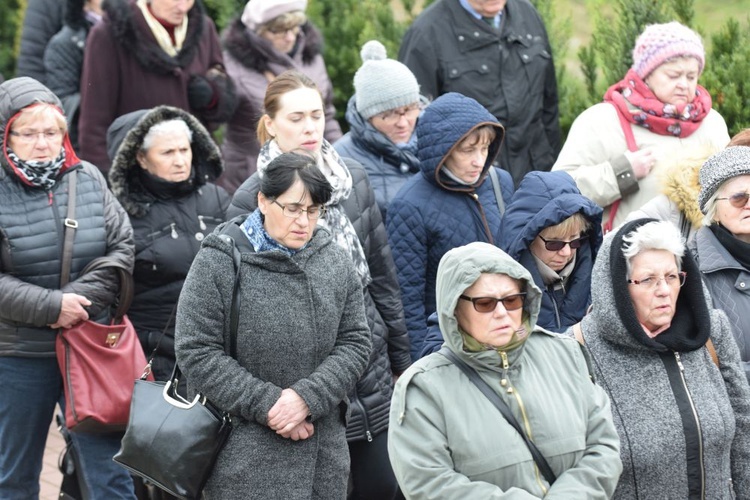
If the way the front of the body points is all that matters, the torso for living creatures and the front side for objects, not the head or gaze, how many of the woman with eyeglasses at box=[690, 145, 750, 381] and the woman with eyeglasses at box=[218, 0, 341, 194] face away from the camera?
0

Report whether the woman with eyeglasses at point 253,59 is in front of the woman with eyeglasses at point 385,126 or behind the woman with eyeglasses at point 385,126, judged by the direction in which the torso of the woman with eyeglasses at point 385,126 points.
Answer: behind

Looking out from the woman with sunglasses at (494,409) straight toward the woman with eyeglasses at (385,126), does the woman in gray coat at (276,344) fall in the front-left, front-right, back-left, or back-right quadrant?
front-left

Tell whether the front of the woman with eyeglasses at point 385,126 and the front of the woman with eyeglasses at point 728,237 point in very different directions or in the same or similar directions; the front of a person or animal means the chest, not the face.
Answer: same or similar directions

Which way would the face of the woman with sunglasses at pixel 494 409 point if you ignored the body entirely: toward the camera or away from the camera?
toward the camera

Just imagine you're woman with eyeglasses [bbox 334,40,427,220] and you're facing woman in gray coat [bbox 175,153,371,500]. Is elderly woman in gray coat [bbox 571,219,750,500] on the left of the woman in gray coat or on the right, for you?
left

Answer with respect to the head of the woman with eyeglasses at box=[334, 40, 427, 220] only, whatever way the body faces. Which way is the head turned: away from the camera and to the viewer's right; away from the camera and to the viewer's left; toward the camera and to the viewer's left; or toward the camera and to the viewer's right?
toward the camera and to the viewer's right

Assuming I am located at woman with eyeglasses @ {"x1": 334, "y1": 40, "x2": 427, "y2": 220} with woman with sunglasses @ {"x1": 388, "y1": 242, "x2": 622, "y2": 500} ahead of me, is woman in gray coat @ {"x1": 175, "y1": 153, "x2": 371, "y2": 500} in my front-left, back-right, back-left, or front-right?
front-right

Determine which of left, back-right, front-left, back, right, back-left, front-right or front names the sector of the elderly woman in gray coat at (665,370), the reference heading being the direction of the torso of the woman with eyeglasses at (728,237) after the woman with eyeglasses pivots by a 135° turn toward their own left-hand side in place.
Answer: back

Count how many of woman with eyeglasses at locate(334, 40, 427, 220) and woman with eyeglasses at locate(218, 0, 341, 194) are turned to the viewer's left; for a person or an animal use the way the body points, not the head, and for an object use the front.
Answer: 0

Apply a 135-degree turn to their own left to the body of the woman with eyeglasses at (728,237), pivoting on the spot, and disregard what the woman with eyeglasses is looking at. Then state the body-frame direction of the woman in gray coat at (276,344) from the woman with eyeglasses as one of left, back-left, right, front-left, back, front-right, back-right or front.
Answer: back-left

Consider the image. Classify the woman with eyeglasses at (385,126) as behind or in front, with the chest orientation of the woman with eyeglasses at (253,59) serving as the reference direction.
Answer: in front

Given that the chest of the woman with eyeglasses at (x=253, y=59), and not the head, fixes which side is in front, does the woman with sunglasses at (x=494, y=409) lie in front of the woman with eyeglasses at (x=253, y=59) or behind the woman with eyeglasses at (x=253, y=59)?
in front

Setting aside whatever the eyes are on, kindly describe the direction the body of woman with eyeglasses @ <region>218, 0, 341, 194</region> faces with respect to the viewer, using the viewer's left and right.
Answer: facing the viewer and to the right of the viewer

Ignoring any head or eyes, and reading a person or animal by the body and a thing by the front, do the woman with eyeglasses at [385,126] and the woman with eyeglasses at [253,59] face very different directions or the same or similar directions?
same or similar directions

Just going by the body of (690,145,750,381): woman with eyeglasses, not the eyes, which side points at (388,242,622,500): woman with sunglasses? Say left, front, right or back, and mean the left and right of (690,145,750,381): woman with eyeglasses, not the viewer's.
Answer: right
